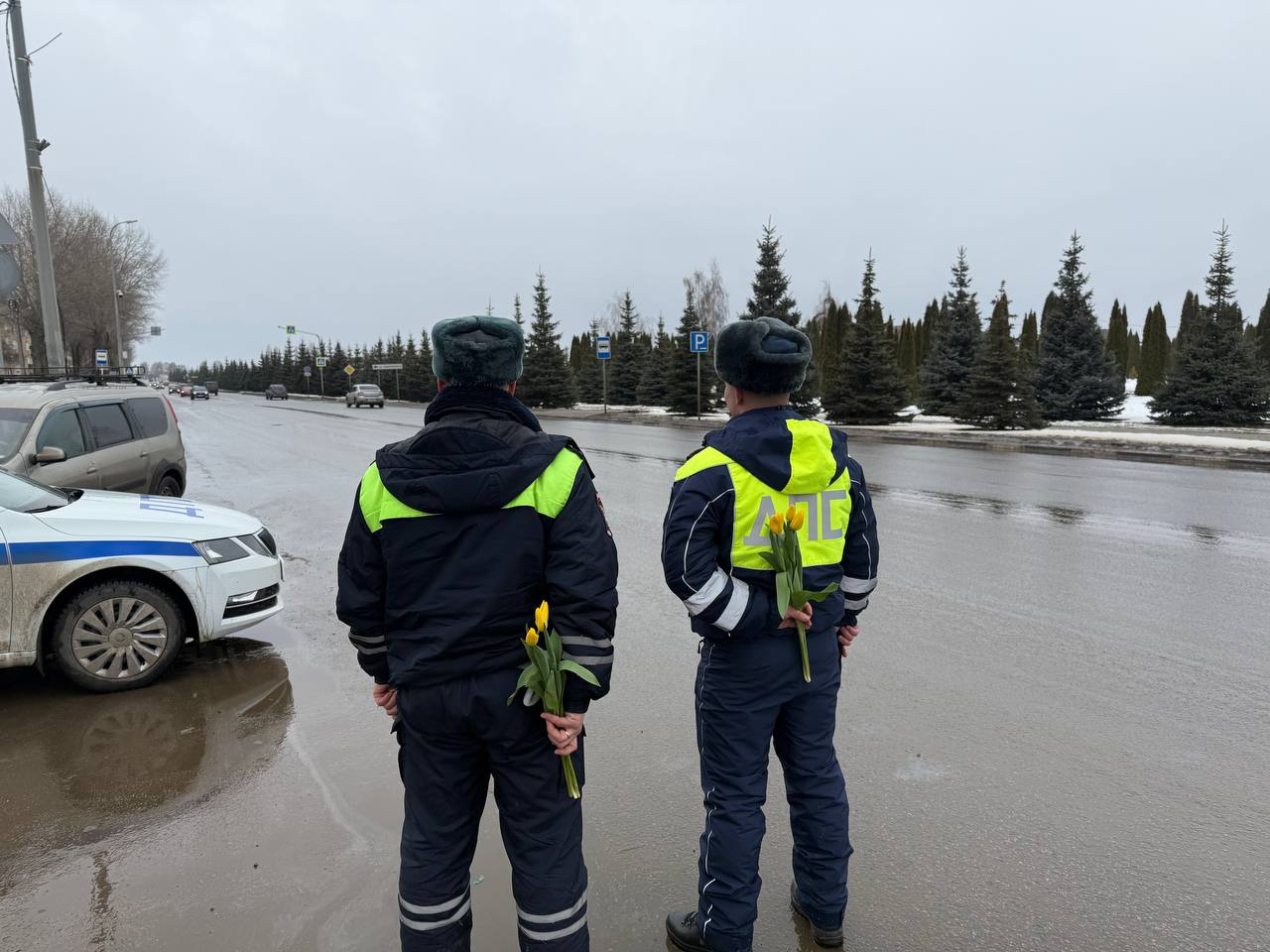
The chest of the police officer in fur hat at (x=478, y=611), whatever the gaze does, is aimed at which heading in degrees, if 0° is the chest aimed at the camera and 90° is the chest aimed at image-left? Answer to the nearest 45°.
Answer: approximately 180°

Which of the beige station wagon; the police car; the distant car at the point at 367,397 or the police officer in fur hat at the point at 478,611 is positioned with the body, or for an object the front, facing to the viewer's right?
the police car

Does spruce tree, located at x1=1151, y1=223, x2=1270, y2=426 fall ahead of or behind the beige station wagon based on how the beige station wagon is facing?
behind

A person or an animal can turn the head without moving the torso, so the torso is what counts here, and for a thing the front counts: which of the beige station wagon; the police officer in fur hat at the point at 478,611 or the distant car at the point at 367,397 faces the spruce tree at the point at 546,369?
the police officer in fur hat

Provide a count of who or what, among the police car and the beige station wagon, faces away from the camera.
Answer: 0

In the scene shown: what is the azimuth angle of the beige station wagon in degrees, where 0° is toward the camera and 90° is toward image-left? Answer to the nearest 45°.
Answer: approximately 45°

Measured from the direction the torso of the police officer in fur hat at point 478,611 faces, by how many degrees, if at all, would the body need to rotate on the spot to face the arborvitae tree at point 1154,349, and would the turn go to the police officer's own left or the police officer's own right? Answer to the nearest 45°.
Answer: approximately 45° to the police officer's own right

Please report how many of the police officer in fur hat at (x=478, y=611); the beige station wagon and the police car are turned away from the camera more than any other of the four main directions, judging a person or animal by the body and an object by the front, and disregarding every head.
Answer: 1

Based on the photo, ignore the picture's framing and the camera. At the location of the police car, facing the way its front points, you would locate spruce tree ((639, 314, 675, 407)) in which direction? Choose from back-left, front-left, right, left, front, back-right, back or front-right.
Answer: front-left

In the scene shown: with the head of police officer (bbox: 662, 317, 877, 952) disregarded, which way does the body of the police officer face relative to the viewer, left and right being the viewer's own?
facing away from the viewer and to the left of the viewer

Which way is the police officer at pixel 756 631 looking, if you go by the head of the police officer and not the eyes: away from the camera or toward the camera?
away from the camera

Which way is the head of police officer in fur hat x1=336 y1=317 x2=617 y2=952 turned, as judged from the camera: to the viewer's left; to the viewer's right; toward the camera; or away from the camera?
away from the camera

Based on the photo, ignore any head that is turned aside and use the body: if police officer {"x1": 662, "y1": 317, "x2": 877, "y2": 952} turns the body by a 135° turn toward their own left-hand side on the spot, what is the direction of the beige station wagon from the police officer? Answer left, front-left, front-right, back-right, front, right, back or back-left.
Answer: back-right

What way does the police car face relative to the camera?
to the viewer's right

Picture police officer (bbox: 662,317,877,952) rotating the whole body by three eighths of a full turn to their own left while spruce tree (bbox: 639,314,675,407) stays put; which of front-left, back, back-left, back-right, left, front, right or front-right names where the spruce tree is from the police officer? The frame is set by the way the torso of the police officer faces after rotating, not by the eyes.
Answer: back

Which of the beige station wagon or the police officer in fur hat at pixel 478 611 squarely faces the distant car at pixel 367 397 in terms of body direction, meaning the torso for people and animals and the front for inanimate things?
the police officer in fur hat

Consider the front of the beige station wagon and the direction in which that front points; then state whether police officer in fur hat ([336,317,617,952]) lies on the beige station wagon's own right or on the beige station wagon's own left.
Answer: on the beige station wagon's own left

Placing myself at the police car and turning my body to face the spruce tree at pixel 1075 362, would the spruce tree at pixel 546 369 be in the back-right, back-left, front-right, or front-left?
front-left

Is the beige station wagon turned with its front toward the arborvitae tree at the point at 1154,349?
no

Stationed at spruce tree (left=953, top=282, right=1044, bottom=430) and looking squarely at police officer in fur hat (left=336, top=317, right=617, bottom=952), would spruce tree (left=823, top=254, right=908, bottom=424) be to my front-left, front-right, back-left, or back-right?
back-right

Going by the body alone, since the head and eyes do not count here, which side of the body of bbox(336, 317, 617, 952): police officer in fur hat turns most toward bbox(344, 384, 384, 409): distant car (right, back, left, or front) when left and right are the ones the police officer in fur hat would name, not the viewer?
front

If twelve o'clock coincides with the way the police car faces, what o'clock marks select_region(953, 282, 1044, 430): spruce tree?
The spruce tree is roughly at 11 o'clock from the police car.
